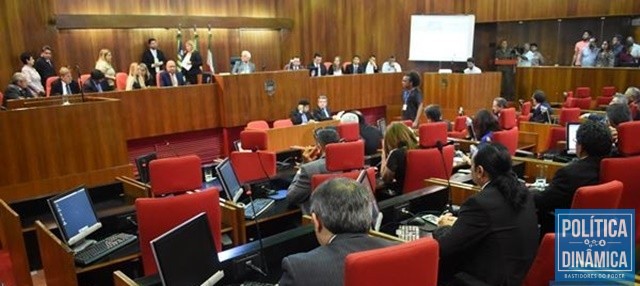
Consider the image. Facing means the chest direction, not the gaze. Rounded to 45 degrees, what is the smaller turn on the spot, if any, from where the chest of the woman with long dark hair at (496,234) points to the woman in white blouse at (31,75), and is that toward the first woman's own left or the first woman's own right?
0° — they already face them

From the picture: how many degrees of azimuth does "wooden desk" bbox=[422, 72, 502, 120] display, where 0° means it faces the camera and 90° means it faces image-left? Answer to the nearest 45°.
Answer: approximately 0°

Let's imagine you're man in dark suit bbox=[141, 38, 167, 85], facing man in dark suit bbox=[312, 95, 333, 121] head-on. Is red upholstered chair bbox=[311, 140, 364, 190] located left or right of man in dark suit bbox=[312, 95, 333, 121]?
right

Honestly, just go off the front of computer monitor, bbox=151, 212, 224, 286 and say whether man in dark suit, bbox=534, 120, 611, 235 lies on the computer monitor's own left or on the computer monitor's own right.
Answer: on the computer monitor's own left

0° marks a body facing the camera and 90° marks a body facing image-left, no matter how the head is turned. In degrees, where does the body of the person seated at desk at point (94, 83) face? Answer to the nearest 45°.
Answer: approximately 315°

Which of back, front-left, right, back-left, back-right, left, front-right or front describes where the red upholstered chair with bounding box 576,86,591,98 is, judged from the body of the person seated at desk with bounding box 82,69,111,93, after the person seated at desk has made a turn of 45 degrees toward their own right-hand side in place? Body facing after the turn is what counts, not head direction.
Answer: left

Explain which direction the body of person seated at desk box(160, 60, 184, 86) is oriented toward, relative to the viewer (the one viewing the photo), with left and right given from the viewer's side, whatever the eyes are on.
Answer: facing the viewer

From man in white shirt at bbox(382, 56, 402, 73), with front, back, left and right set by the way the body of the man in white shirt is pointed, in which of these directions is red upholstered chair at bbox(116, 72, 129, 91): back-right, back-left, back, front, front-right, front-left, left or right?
front-right

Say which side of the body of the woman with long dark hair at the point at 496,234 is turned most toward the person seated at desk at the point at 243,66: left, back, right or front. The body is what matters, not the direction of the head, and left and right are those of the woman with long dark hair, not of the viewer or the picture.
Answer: front

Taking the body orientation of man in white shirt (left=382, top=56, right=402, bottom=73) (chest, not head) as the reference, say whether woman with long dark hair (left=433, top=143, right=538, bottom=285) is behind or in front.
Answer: in front

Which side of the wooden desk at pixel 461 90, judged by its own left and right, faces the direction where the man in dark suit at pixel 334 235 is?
front

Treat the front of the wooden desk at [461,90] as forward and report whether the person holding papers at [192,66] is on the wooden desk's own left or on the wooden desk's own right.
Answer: on the wooden desk's own right

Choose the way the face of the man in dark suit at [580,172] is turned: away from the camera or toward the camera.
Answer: away from the camera

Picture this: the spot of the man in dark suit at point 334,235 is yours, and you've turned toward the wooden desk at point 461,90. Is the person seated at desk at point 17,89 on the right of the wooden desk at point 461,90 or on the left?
left

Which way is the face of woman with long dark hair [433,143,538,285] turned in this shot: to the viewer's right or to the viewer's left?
to the viewer's left

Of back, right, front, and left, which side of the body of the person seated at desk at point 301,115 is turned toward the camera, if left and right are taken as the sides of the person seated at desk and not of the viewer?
front

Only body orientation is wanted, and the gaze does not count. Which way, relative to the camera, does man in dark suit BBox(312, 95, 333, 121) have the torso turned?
toward the camera

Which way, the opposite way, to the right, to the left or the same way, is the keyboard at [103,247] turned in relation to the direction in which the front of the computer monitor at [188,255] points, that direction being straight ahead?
the same way

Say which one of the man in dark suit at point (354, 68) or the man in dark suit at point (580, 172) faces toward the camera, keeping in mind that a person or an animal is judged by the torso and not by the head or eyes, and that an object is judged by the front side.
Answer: the man in dark suit at point (354, 68)
